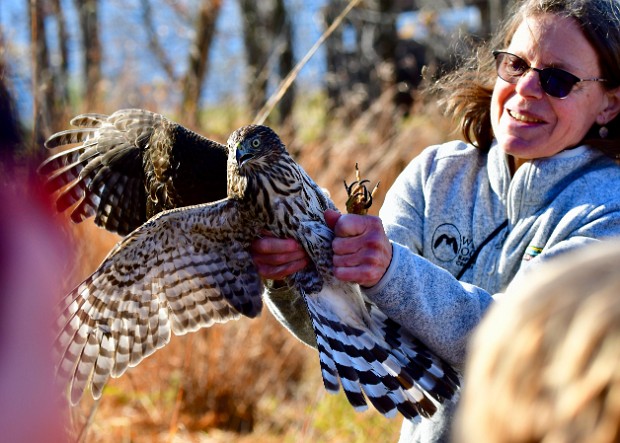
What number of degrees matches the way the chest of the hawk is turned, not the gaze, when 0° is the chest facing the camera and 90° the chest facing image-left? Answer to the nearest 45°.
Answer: approximately 45°

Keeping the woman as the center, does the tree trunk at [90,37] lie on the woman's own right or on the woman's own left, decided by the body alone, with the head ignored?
on the woman's own right

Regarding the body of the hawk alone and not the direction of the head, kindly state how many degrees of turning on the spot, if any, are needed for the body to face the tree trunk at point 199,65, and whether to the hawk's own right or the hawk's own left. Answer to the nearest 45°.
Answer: approximately 135° to the hawk's own right

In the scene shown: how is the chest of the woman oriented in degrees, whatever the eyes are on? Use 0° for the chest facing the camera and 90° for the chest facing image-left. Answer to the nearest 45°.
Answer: approximately 45°

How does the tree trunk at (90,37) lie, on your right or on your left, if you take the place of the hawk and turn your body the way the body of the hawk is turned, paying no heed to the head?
on your right

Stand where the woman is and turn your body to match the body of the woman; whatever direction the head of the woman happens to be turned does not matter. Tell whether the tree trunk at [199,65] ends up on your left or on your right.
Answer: on your right
